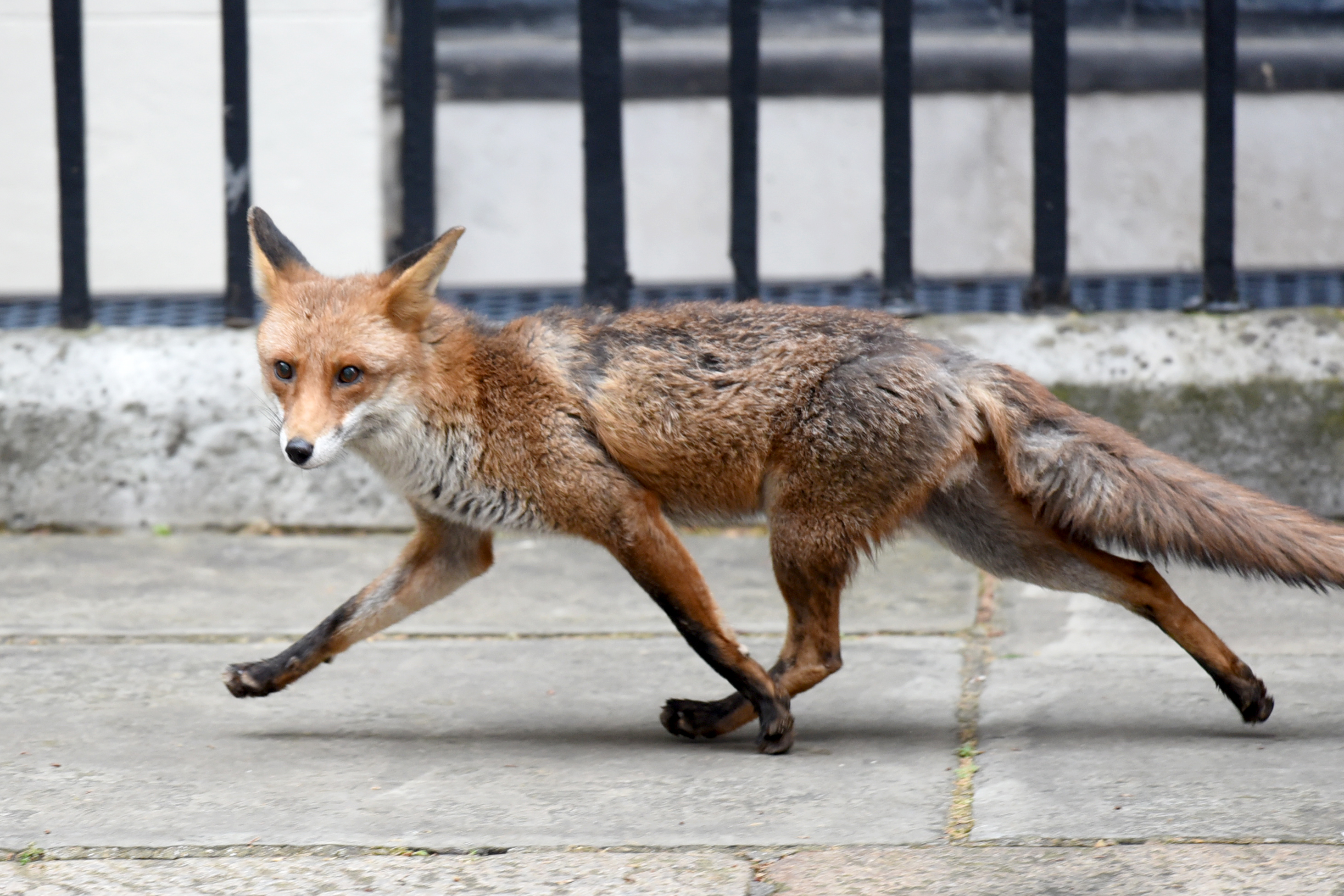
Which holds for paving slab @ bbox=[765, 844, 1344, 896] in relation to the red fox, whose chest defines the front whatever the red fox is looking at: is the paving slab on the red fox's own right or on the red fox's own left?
on the red fox's own left

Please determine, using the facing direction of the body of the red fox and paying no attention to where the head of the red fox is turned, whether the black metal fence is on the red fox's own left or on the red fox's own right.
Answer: on the red fox's own right

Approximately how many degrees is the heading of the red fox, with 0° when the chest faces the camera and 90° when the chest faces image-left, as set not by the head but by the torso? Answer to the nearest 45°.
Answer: approximately 90°

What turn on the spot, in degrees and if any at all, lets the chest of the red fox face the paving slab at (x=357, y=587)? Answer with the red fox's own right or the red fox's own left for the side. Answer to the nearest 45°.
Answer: approximately 45° to the red fox's own right
